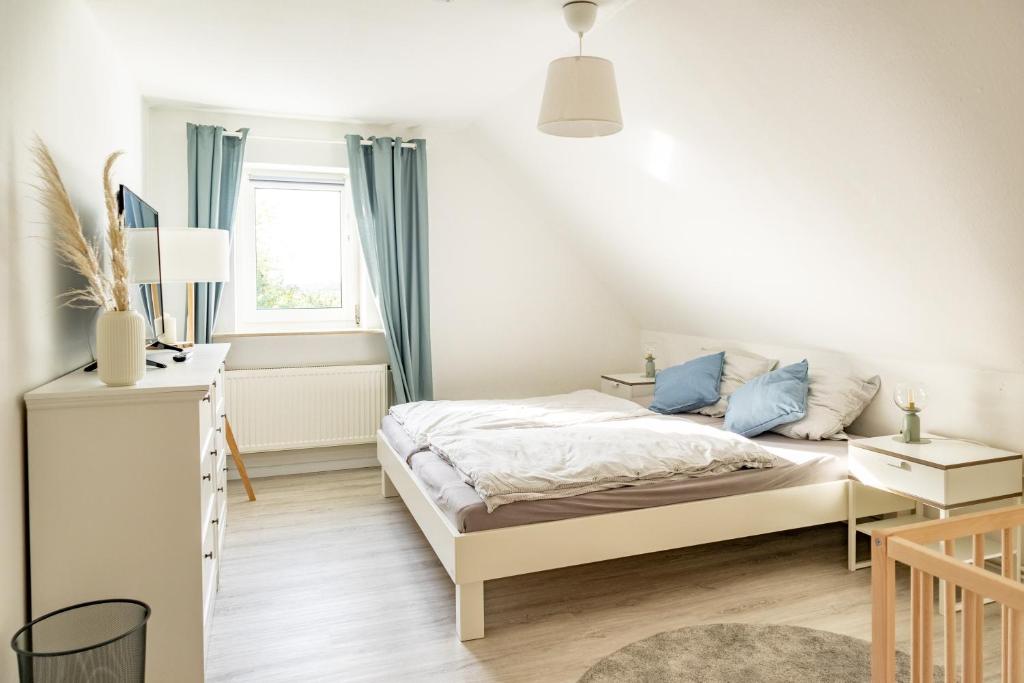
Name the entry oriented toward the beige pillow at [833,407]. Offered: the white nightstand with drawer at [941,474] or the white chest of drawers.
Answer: the white chest of drawers

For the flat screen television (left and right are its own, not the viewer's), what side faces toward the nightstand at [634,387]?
front

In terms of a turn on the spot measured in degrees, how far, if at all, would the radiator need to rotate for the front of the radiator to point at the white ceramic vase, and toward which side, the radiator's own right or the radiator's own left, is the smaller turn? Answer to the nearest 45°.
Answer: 0° — it already faces it

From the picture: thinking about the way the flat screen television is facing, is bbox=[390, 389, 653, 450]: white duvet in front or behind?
in front

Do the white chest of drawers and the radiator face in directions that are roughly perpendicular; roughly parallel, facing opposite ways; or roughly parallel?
roughly perpendicular

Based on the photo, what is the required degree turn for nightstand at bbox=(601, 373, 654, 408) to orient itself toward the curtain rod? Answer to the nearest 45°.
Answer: approximately 45° to its right

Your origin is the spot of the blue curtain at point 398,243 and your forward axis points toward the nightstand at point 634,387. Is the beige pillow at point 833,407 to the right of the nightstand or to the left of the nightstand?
right

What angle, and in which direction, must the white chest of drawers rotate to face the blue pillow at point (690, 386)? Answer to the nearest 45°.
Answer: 0° — it already faces it

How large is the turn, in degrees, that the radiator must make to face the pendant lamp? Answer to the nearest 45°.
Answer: approximately 45° to its left

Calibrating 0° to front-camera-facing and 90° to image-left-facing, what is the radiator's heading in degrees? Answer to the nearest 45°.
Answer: approximately 0°

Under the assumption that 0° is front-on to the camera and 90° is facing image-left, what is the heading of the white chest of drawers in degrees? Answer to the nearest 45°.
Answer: approximately 270°

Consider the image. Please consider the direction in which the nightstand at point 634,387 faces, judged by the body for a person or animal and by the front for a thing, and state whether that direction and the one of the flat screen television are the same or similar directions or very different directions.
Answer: very different directions

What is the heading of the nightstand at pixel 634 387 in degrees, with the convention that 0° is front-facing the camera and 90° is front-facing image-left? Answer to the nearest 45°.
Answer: approximately 45°

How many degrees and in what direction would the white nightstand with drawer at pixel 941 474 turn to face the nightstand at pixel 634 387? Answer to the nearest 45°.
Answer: approximately 90° to its right
